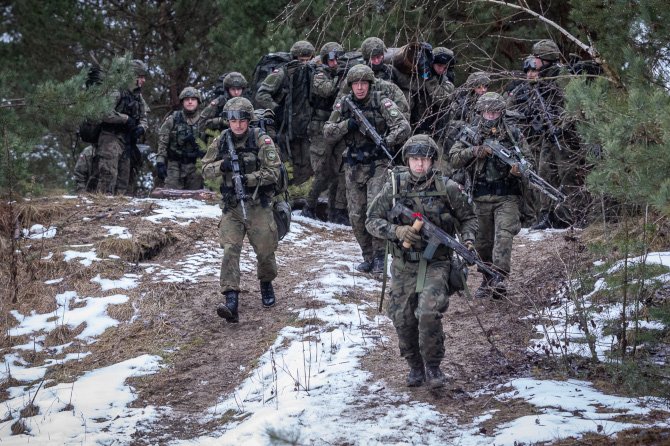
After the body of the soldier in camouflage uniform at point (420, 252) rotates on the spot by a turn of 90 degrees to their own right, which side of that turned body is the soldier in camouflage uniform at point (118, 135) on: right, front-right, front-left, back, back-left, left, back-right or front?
front-right

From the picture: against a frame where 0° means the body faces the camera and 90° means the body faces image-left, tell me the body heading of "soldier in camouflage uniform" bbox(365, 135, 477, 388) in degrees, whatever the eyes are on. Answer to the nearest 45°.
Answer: approximately 0°

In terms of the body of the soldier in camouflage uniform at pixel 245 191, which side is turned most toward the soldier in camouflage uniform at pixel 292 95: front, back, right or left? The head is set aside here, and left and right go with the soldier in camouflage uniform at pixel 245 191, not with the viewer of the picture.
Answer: back

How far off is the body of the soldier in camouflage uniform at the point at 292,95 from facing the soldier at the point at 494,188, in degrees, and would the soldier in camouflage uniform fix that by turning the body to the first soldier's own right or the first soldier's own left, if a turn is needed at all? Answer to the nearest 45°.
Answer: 0° — they already face them

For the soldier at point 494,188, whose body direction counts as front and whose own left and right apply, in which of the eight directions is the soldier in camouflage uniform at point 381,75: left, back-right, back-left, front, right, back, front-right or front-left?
back-right

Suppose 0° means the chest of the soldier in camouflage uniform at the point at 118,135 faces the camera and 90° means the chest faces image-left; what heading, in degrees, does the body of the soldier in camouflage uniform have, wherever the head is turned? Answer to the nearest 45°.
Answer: approximately 315°

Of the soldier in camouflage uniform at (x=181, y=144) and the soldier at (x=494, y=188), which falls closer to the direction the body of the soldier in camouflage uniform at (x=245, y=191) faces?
the soldier

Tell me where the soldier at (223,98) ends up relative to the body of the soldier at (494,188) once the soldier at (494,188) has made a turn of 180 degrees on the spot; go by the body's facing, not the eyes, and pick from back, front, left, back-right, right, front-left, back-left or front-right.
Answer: front-left
